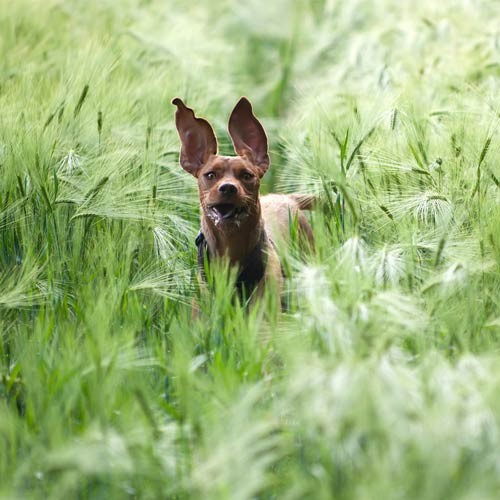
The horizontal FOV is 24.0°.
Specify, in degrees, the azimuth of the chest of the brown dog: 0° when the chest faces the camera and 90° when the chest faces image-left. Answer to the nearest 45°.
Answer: approximately 45°
